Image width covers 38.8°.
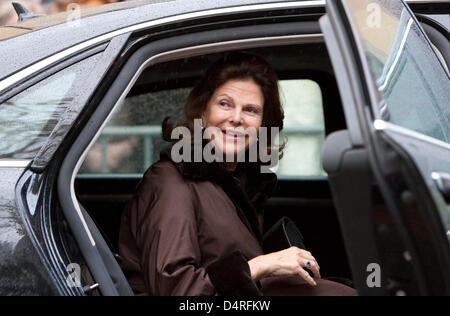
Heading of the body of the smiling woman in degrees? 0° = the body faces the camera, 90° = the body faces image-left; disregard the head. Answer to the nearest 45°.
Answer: approximately 315°

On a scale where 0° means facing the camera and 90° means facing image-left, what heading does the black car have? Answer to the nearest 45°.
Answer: approximately 270°

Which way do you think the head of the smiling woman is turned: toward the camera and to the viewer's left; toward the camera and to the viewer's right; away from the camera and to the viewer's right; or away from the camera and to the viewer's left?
toward the camera and to the viewer's right
